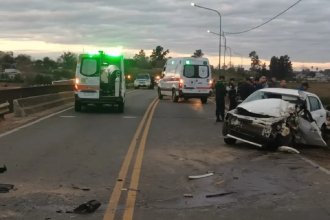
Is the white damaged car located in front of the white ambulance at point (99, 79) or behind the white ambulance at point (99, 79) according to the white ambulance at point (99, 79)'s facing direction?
behind

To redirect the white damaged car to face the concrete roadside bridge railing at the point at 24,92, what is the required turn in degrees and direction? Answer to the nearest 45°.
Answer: approximately 90° to its right

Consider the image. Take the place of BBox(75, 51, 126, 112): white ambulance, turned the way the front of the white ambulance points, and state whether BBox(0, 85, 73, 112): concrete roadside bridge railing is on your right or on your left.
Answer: on your left

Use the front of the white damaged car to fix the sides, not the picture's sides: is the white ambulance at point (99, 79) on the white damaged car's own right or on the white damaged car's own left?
on the white damaged car's own right

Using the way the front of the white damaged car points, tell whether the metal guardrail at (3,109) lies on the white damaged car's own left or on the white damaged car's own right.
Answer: on the white damaged car's own right

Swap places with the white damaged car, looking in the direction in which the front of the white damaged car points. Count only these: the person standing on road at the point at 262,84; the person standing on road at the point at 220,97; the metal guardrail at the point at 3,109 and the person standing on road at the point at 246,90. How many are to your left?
0

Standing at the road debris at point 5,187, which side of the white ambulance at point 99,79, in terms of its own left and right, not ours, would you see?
back

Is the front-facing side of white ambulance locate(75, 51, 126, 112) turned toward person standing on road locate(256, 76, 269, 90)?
no

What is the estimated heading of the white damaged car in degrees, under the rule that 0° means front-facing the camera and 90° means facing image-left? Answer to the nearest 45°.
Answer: approximately 45°

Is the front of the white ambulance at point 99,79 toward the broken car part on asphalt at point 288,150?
no

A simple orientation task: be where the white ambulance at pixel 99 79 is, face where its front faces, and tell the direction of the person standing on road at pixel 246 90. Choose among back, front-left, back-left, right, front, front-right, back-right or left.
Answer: back-right

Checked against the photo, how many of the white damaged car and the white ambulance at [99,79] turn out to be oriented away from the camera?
1

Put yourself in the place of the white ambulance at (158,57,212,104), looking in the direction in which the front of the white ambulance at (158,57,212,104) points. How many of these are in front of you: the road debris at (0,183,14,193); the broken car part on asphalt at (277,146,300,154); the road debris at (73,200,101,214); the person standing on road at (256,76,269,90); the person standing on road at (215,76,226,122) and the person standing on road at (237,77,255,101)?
0

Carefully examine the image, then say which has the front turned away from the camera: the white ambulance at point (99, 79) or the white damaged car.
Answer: the white ambulance

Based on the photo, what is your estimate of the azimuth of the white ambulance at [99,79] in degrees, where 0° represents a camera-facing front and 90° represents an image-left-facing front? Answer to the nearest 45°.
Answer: approximately 180°
